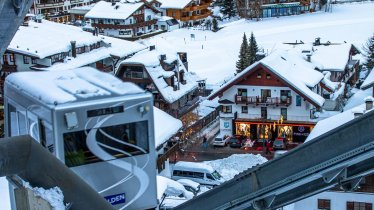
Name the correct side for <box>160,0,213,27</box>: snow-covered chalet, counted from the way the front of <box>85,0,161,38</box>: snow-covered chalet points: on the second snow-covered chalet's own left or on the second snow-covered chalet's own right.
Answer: on the second snow-covered chalet's own left

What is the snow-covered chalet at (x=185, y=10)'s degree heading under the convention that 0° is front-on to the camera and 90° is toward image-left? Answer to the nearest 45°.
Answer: approximately 315°

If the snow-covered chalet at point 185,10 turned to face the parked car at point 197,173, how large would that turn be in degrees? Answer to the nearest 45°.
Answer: approximately 45° to its right

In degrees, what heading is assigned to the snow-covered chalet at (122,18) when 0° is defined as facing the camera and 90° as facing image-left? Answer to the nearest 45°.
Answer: approximately 315°

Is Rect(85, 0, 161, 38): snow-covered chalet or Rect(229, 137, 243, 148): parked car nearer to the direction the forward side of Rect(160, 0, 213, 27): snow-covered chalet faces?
the parked car
